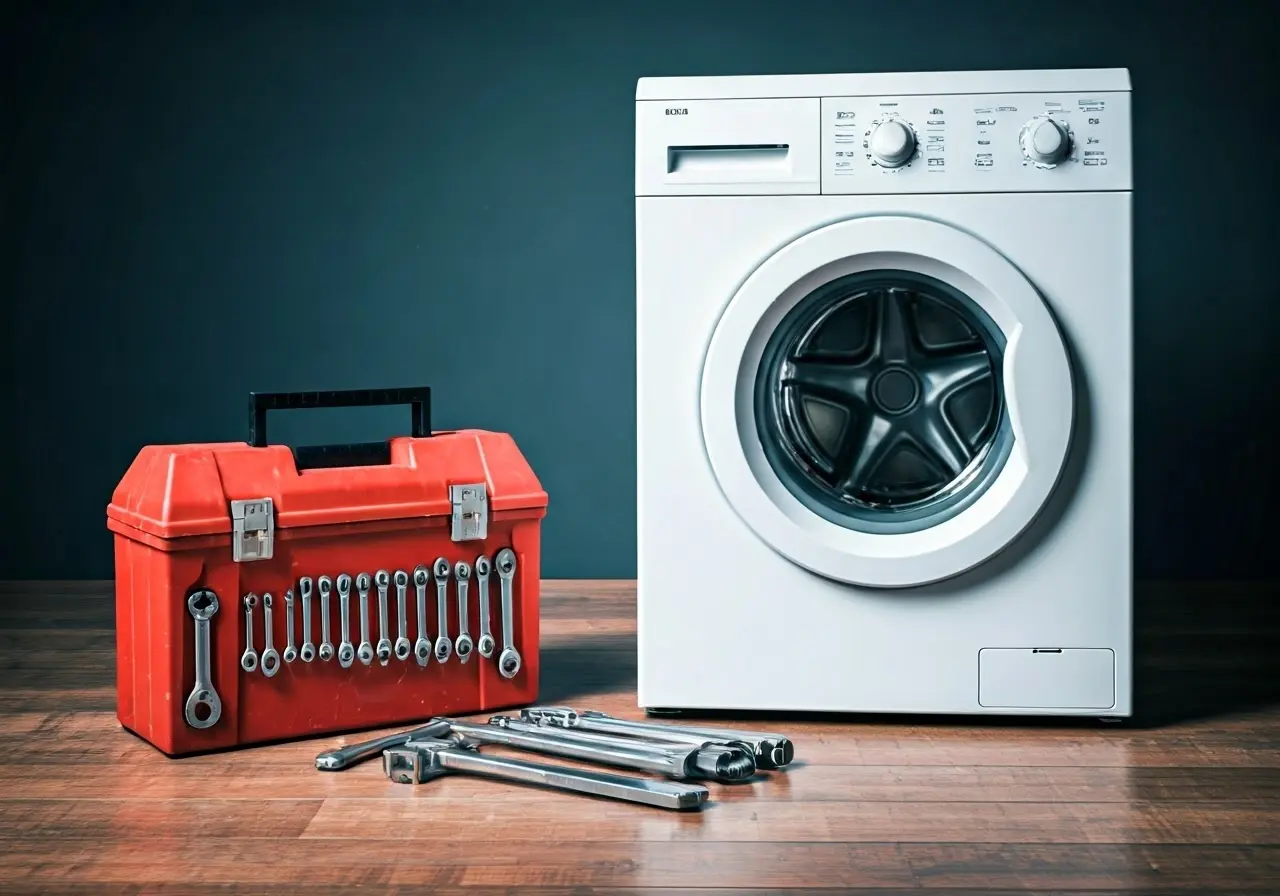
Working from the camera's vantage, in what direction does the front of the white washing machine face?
facing the viewer

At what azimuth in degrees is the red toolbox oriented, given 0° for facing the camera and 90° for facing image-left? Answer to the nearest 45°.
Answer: approximately 315°

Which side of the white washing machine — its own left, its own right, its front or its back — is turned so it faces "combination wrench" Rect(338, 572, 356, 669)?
right

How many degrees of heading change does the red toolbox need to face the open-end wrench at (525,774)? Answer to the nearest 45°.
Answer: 0° — it already faces it

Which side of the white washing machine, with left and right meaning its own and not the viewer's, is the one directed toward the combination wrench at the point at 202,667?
right

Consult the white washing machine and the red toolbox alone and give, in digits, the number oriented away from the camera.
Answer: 0

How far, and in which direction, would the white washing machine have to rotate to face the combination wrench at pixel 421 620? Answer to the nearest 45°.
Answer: approximately 90° to its right
